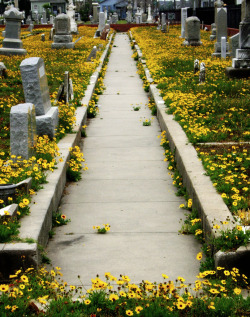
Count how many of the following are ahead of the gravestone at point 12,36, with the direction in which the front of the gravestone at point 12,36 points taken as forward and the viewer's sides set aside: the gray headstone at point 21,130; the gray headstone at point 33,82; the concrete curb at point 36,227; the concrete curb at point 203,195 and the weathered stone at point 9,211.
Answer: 5

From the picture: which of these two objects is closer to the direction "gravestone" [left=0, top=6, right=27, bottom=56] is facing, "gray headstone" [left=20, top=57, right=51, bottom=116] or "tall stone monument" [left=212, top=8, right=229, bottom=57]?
the gray headstone

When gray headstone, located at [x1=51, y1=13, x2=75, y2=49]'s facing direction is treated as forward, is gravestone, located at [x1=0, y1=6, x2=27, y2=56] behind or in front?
in front

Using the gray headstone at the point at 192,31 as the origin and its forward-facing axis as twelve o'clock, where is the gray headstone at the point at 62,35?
the gray headstone at the point at 62,35 is roughly at 3 o'clock from the gray headstone at the point at 192,31.

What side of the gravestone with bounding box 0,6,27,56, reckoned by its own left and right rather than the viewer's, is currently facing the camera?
front

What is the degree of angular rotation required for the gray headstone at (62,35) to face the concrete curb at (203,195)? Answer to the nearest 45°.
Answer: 0° — it already faces it

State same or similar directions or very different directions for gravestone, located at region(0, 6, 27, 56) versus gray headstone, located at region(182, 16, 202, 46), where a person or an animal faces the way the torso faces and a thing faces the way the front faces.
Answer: same or similar directions

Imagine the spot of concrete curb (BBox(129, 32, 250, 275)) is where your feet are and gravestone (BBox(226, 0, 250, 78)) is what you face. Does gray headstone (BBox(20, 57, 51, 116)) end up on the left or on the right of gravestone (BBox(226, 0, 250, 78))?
left

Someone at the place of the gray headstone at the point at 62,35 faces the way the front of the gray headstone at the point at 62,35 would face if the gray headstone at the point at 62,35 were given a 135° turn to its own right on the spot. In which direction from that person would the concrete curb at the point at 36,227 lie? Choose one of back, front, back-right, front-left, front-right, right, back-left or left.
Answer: back-left

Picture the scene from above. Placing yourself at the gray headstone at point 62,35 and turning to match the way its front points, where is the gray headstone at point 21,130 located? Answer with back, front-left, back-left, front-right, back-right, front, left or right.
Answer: front

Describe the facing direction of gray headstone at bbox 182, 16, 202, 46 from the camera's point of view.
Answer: facing the viewer

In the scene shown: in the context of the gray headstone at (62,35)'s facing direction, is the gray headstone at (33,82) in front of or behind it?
in front

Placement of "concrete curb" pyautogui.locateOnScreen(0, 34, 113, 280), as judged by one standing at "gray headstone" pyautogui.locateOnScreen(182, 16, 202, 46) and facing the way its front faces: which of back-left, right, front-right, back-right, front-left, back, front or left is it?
front

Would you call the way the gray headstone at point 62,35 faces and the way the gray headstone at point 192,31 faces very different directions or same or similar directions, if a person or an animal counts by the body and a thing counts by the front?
same or similar directions

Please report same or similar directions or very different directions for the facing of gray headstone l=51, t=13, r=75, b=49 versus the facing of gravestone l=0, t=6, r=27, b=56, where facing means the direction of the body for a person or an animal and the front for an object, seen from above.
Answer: same or similar directions

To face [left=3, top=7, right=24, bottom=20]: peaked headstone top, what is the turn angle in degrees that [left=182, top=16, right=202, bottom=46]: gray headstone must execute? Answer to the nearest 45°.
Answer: approximately 90° to its right
